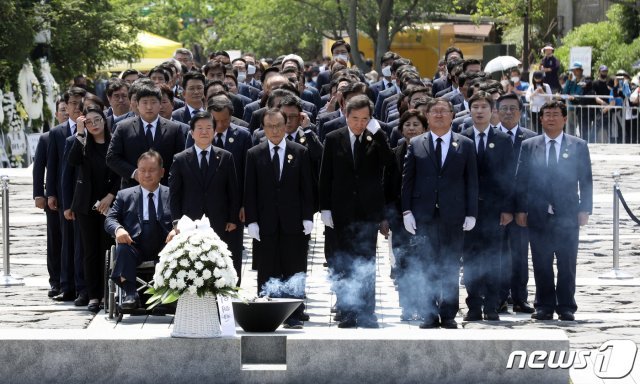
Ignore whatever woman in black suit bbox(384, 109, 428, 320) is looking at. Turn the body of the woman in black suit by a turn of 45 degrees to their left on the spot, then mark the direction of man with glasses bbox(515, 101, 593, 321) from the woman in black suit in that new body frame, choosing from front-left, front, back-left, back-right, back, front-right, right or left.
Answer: front-left

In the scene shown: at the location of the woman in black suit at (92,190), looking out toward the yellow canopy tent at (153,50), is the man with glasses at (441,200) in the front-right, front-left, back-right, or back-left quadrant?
back-right

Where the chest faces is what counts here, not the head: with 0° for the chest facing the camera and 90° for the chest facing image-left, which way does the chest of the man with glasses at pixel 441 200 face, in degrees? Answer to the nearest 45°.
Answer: approximately 0°

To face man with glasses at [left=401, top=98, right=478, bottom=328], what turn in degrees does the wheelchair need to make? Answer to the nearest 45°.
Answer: approximately 90° to its left

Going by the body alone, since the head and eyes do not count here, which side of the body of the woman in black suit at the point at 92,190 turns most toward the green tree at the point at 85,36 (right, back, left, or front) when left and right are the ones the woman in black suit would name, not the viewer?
back

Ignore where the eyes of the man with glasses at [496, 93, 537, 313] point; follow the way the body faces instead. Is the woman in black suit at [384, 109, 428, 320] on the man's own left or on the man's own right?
on the man's own right

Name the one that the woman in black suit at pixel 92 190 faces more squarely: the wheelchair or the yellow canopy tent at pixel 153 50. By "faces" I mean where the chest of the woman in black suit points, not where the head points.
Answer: the wheelchair

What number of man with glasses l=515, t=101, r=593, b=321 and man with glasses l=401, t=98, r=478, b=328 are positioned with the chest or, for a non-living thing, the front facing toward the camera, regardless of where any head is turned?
2
